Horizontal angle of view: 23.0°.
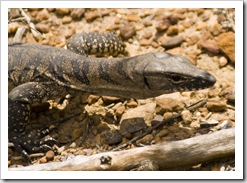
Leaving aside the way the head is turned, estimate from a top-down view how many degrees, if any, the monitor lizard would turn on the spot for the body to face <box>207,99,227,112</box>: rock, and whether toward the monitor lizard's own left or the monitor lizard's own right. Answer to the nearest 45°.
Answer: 0° — it already faces it

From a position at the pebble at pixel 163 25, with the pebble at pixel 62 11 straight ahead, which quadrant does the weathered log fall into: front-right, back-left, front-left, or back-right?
back-left

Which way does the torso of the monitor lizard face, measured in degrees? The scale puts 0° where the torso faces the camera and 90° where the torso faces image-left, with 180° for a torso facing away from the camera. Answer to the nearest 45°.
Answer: approximately 270°

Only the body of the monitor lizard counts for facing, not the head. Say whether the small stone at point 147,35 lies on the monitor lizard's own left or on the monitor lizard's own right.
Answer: on the monitor lizard's own left

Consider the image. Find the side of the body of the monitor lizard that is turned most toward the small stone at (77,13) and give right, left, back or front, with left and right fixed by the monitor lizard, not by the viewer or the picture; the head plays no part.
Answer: left

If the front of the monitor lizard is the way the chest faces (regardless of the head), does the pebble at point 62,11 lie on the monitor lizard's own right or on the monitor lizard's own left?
on the monitor lizard's own left
